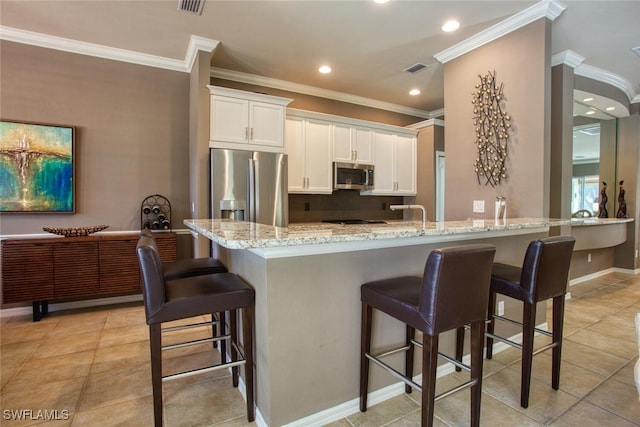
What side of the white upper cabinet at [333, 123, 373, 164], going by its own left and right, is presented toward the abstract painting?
right

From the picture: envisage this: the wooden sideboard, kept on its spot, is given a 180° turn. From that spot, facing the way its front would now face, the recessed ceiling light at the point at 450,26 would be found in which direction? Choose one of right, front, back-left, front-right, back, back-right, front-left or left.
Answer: back-right

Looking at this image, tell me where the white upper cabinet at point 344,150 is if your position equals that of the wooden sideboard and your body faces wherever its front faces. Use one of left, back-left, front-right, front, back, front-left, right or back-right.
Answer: left

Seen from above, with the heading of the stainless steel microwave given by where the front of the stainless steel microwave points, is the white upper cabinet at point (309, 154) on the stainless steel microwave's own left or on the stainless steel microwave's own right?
on the stainless steel microwave's own right

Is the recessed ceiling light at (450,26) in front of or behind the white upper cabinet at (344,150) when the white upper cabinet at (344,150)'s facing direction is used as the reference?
in front

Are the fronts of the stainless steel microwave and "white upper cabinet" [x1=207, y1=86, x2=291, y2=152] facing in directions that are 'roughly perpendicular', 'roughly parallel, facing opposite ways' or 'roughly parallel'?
roughly parallel

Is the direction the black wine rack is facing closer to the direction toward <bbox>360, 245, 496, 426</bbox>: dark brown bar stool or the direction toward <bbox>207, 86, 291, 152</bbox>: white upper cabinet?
the dark brown bar stool

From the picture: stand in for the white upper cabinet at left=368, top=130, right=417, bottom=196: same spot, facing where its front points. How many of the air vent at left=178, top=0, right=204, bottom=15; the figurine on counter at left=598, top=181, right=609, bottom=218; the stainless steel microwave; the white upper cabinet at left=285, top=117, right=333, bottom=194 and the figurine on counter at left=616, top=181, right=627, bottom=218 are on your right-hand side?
3

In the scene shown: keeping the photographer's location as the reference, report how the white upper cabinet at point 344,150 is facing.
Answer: facing the viewer and to the right of the viewer

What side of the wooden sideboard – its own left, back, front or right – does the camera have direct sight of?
front

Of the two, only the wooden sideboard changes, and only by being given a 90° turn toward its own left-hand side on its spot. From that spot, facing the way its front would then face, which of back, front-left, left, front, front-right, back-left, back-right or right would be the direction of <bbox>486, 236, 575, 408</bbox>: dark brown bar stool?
front-right

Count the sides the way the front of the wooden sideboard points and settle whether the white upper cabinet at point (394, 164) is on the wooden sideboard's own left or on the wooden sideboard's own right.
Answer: on the wooden sideboard's own left

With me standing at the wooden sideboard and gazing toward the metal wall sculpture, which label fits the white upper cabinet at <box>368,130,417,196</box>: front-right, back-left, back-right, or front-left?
front-left

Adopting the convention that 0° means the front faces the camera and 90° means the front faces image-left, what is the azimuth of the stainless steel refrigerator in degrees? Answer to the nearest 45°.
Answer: approximately 315°

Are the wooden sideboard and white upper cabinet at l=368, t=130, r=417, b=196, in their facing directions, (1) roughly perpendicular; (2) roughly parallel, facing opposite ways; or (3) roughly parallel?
roughly parallel

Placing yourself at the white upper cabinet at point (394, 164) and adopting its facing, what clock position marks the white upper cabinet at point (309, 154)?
the white upper cabinet at point (309, 154) is roughly at 3 o'clock from the white upper cabinet at point (394, 164).

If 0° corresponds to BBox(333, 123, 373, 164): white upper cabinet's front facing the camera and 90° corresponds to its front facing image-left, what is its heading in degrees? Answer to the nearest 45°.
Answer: approximately 315°

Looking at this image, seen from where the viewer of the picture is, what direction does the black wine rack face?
facing the viewer

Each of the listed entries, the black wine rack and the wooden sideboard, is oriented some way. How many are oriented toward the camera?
2

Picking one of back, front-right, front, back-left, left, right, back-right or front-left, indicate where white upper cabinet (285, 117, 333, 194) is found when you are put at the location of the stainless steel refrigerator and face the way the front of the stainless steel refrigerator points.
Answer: left

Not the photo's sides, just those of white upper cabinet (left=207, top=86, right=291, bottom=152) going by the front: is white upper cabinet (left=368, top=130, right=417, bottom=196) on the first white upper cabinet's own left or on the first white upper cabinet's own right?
on the first white upper cabinet's own left
